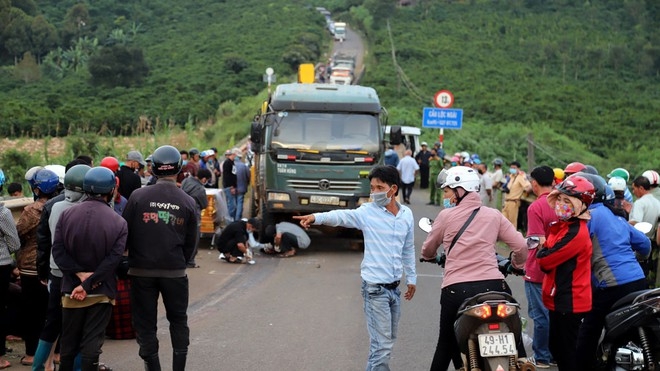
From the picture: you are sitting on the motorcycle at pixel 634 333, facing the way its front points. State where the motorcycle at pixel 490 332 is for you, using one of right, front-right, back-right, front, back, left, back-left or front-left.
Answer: left

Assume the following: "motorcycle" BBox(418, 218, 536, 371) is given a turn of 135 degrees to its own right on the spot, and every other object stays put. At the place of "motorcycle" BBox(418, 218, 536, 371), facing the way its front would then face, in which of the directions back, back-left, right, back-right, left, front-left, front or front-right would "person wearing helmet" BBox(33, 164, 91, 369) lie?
back-right

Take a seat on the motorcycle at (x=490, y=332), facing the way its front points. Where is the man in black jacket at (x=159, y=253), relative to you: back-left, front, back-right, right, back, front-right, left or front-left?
left

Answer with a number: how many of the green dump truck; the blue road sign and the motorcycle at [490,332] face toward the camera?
2

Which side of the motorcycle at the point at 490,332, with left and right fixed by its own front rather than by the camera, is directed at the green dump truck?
front

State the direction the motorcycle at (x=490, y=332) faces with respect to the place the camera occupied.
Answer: facing away from the viewer

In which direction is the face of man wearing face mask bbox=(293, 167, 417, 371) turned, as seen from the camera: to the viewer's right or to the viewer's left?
to the viewer's left

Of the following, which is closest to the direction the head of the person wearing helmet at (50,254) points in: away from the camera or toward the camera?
away from the camera

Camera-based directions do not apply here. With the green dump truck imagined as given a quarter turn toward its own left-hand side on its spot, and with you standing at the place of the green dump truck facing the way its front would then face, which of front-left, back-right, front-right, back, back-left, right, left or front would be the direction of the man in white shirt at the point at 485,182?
front-left

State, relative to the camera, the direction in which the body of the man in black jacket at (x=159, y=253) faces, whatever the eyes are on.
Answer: away from the camera
